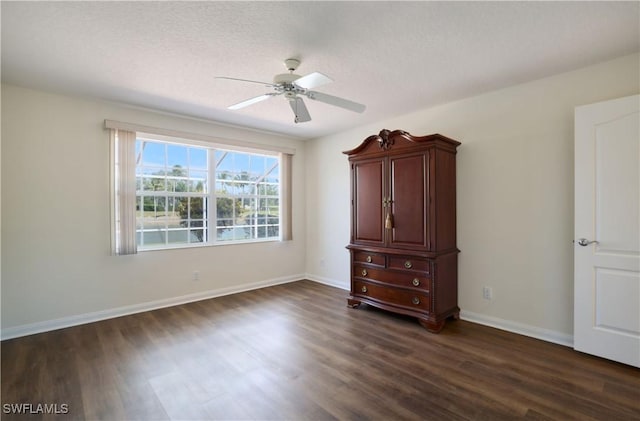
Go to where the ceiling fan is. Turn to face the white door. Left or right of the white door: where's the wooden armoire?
left

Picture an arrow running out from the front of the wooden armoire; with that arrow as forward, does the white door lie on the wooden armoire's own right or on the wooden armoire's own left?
on the wooden armoire's own left

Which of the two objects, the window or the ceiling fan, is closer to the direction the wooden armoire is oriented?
the ceiling fan

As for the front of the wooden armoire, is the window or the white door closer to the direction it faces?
the window

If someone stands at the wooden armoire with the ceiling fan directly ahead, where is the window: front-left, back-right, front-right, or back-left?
front-right

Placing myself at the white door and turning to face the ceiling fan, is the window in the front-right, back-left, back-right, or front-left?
front-right

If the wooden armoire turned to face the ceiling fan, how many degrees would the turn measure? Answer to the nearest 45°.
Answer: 0° — it already faces it

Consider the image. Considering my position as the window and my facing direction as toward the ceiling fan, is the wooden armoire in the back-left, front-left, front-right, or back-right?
front-left

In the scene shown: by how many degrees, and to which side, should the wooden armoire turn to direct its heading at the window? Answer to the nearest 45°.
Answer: approximately 45° to its right

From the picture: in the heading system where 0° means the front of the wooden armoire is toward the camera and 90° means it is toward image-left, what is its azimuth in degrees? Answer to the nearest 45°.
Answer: approximately 45°
